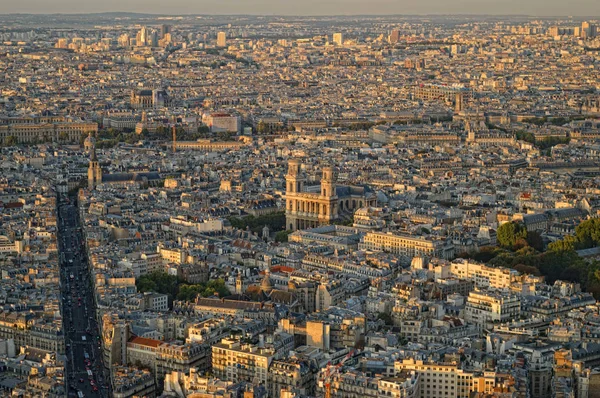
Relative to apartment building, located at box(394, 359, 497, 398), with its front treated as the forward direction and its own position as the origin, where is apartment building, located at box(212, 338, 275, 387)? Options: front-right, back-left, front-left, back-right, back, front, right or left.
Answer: right

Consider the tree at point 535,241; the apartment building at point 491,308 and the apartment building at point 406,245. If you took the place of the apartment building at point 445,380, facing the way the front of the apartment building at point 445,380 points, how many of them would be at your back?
3

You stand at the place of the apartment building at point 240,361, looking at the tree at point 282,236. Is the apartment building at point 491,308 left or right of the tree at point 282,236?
right

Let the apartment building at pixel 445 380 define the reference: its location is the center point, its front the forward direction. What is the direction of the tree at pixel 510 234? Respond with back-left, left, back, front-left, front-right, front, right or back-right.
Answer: back

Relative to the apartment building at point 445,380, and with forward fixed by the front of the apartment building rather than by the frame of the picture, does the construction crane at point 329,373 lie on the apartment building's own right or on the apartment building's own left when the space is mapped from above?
on the apartment building's own right

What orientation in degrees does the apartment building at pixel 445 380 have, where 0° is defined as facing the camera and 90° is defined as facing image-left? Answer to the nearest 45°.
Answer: approximately 0°

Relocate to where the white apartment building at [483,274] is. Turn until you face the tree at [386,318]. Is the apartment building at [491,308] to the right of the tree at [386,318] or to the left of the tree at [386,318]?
left

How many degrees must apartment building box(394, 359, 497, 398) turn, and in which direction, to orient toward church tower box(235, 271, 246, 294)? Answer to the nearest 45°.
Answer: approximately 135° to its right

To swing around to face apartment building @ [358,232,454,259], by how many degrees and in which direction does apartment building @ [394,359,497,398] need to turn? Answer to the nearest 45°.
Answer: approximately 180°

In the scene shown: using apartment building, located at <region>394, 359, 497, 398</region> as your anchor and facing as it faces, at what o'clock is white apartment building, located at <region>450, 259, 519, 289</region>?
The white apartment building is roughly at 6 o'clock from the apartment building.

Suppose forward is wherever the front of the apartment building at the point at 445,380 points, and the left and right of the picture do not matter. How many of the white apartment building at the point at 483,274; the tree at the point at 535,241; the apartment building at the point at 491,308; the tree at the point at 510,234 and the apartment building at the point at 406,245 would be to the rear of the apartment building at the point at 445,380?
5

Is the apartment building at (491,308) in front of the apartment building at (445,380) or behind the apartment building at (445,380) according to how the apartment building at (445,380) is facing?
behind

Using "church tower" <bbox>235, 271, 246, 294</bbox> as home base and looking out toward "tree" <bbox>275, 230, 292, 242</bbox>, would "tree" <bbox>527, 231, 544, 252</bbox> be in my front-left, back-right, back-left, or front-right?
front-right
